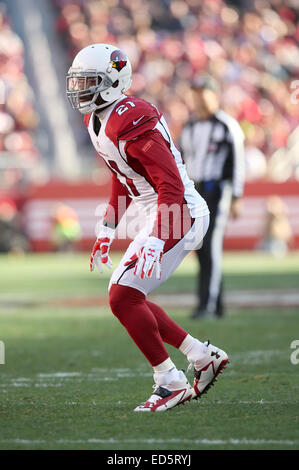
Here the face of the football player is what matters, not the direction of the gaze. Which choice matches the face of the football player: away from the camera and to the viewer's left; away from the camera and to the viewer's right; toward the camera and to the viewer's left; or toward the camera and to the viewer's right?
toward the camera and to the viewer's left

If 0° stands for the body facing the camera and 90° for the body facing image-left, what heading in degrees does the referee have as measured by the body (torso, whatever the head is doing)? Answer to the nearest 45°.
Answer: approximately 45°
